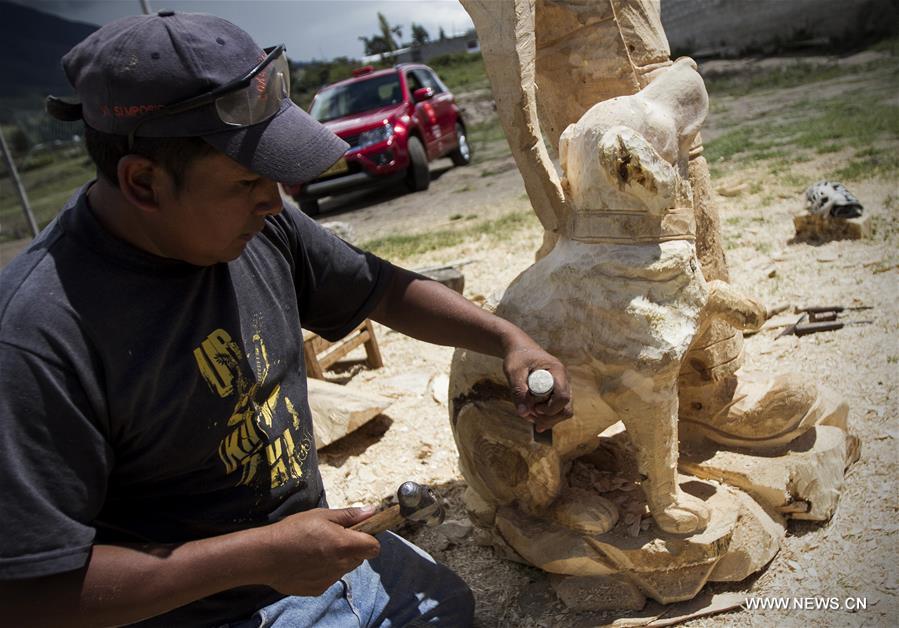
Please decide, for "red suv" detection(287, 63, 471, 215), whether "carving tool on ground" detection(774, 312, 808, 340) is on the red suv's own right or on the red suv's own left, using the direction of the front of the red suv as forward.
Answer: on the red suv's own left

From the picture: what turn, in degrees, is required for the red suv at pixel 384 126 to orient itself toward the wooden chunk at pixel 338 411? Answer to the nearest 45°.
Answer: approximately 45° to its left

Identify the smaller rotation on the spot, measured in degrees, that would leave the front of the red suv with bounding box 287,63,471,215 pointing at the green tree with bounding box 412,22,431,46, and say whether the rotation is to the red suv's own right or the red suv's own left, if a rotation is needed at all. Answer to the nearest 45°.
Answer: approximately 135° to the red suv's own right

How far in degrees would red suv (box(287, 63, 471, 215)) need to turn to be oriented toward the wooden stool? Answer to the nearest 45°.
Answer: approximately 45° to its left

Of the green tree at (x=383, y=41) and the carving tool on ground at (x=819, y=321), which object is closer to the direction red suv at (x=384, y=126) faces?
the carving tool on ground

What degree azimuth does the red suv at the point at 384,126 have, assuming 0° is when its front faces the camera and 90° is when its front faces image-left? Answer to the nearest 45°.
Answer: approximately 45°
